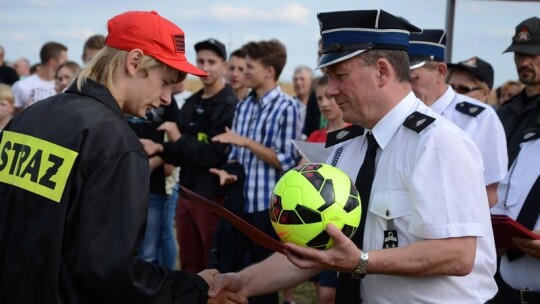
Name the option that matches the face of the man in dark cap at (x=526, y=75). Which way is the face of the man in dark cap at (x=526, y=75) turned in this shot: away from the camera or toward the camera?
toward the camera

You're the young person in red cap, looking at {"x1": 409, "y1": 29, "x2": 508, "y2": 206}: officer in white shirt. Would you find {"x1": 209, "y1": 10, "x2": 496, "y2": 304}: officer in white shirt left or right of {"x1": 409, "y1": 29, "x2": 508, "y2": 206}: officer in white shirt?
right

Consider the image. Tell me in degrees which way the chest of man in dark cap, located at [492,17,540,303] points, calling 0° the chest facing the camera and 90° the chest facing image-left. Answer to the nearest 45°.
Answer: approximately 45°

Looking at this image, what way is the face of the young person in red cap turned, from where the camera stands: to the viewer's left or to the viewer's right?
to the viewer's right

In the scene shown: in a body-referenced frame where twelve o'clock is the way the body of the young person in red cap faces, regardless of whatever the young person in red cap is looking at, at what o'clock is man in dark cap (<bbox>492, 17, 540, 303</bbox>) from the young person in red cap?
The man in dark cap is roughly at 1 o'clock from the young person in red cap.

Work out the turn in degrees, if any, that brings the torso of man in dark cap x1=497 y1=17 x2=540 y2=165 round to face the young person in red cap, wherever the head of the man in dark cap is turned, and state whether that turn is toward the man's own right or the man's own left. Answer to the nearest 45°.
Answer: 0° — they already face them

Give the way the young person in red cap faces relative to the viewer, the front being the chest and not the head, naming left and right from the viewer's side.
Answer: facing away from the viewer and to the right of the viewer

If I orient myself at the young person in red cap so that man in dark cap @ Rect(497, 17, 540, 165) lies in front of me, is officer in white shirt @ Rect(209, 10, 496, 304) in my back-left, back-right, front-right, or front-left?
front-right

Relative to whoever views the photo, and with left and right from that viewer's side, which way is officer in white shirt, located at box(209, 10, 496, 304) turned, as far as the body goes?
facing the viewer and to the left of the viewer

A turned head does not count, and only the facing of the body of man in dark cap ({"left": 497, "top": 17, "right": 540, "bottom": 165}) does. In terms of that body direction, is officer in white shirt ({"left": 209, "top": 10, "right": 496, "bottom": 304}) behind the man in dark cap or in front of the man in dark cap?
in front

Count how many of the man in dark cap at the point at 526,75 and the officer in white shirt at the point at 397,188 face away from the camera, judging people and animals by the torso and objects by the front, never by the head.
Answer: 0

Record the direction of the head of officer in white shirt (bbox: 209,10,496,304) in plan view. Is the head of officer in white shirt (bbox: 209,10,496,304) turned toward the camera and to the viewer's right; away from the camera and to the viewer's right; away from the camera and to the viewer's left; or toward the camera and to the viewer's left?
toward the camera and to the viewer's left

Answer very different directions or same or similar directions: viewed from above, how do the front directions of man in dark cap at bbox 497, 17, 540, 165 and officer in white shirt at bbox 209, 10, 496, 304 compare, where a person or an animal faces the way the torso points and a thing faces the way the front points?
same or similar directions
